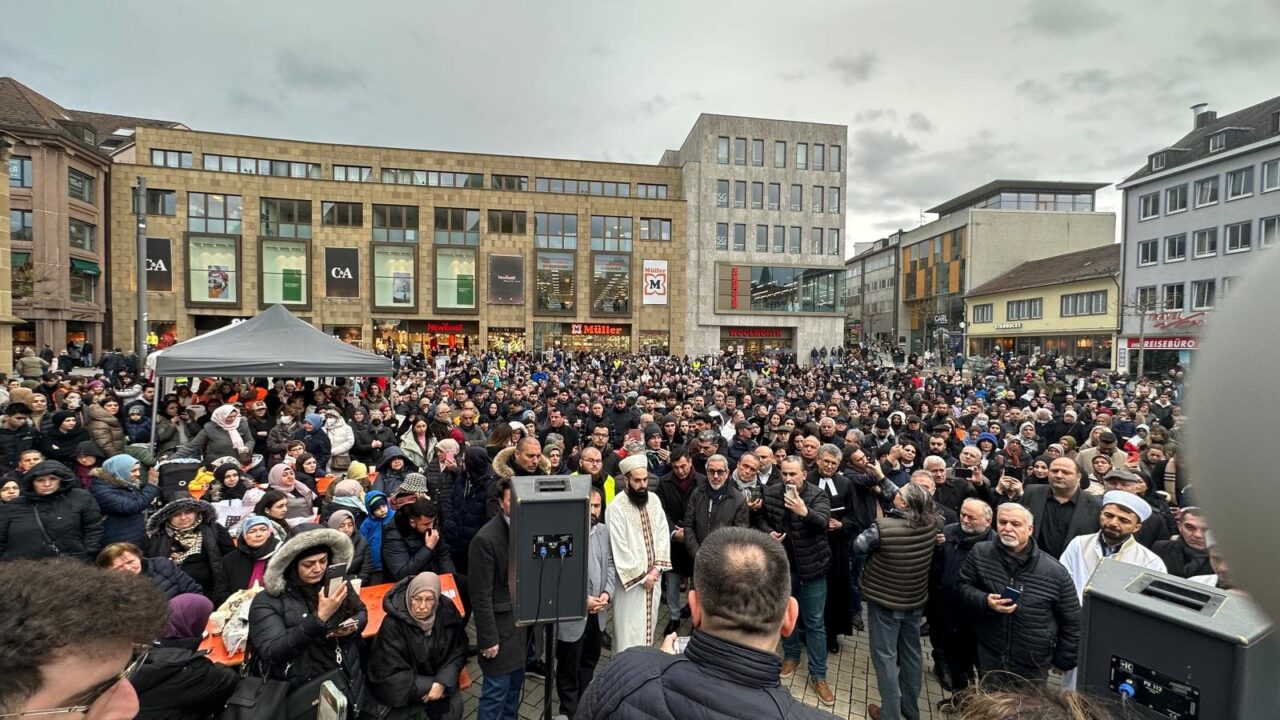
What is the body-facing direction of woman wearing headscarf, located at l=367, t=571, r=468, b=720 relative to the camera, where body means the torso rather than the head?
toward the camera

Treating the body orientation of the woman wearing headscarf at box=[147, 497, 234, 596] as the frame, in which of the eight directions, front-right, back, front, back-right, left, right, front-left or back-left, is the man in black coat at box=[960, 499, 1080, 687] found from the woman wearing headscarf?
front-left

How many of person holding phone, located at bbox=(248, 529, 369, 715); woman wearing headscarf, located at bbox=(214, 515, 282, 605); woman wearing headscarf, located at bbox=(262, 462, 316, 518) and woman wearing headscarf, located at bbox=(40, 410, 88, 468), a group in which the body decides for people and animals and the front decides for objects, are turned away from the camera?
0

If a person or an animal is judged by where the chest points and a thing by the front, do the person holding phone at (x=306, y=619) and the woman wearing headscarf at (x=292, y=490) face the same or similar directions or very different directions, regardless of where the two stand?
same or similar directions

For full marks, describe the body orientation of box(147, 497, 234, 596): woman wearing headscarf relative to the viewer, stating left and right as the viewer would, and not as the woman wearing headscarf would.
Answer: facing the viewer

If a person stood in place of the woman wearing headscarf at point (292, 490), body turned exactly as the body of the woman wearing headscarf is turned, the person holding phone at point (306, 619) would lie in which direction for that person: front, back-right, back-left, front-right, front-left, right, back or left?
front-right

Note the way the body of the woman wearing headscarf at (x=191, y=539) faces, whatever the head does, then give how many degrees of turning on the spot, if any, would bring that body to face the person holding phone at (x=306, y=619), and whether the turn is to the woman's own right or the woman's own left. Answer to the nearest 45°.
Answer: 0° — they already face them

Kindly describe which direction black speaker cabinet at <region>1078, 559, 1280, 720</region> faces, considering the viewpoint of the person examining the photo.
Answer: facing away from the viewer and to the right of the viewer

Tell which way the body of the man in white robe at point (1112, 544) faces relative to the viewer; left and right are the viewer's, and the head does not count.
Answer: facing the viewer and to the left of the viewer

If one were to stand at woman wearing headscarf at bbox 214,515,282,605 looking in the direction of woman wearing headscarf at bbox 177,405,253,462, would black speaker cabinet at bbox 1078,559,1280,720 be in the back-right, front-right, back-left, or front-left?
back-right

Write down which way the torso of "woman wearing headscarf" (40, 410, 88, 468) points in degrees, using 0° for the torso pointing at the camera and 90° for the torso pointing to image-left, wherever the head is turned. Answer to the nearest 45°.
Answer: approximately 315°
